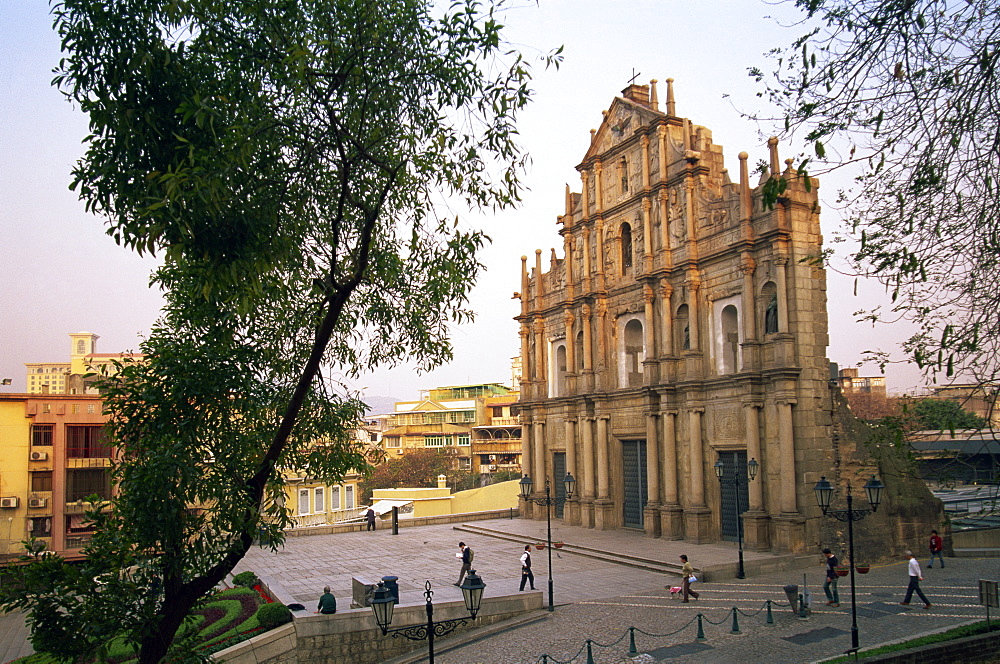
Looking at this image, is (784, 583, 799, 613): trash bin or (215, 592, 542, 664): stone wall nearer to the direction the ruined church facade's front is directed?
the stone wall

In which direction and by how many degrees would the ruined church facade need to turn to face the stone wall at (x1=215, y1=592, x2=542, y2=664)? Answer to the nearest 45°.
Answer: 0° — it already faces it

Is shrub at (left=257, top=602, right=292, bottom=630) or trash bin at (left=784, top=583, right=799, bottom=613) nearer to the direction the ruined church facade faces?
the shrub

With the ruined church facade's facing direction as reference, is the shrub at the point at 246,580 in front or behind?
in front

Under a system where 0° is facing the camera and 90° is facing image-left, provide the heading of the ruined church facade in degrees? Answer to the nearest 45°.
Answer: approximately 45°

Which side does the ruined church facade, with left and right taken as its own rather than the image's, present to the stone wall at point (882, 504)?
left

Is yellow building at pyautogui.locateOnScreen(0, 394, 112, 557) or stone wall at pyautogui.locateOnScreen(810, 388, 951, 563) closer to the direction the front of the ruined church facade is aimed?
the yellow building

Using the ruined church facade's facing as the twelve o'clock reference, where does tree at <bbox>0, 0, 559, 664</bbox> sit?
The tree is roughly at 11 o'clock from the ruined church facade.

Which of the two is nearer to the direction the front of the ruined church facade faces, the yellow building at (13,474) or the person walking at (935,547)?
the yellow building

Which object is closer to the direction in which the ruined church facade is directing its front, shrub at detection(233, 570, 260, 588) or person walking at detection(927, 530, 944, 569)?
the shrub

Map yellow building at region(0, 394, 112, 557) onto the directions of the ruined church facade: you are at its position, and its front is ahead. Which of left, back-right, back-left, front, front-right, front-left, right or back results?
front-right

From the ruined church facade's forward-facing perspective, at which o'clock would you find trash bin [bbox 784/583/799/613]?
The trash bin is roughly at 10 o'clock from the ruined church facade.

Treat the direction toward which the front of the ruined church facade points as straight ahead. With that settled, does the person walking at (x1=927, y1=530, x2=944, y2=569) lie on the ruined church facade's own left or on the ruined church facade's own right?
on the ruined church facade's own left

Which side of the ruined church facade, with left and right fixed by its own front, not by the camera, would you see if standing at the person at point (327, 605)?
front

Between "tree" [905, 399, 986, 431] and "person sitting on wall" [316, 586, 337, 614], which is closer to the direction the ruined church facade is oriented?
the person sitting on wall
